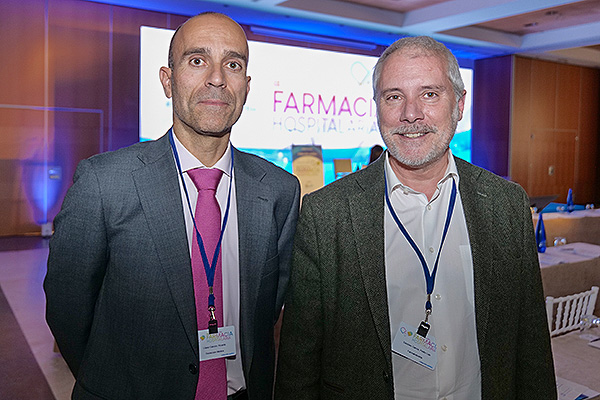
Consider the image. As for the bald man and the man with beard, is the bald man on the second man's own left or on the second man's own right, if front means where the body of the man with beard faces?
on the second man's own right

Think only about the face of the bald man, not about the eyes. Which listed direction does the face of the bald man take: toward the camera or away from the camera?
toward the camera

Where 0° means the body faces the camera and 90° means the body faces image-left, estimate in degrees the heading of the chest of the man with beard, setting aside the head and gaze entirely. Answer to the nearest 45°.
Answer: approximately 0°

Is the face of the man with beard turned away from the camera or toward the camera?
toward the camera
